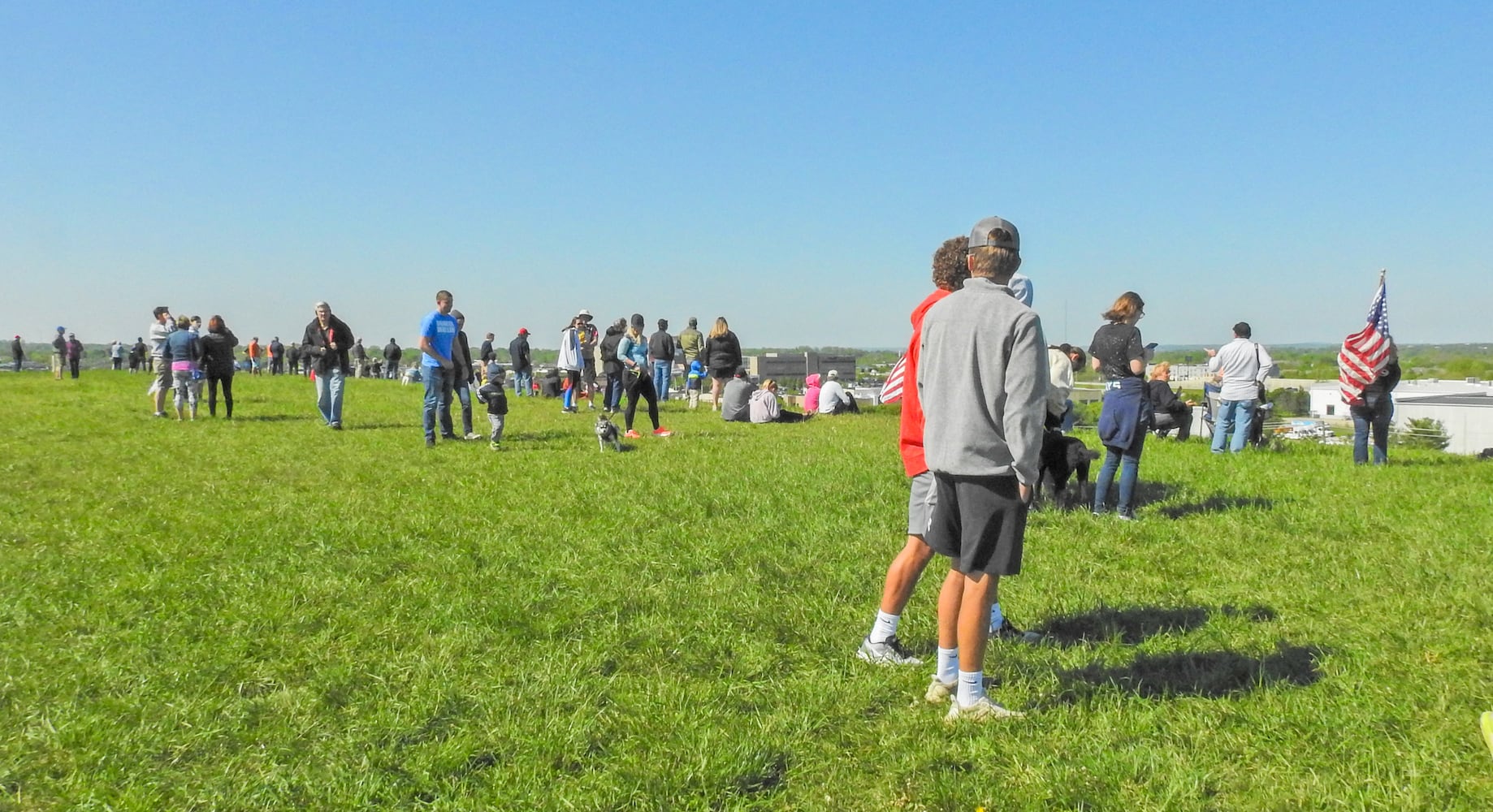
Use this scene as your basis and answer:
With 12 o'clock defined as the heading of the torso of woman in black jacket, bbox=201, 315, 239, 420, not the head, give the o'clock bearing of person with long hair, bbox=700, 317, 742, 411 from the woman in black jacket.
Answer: The person with long hair is roughly at 3 o'clock from the woman in black jacket.

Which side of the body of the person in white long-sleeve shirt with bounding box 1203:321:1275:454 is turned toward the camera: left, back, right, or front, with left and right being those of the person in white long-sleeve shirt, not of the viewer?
back

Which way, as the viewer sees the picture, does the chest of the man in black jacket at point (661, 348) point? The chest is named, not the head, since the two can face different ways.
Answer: away from the camera

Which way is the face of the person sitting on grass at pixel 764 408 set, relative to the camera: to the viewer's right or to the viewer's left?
to the viewer's right

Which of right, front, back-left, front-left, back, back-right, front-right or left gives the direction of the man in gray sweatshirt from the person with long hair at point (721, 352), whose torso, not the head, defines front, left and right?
back
